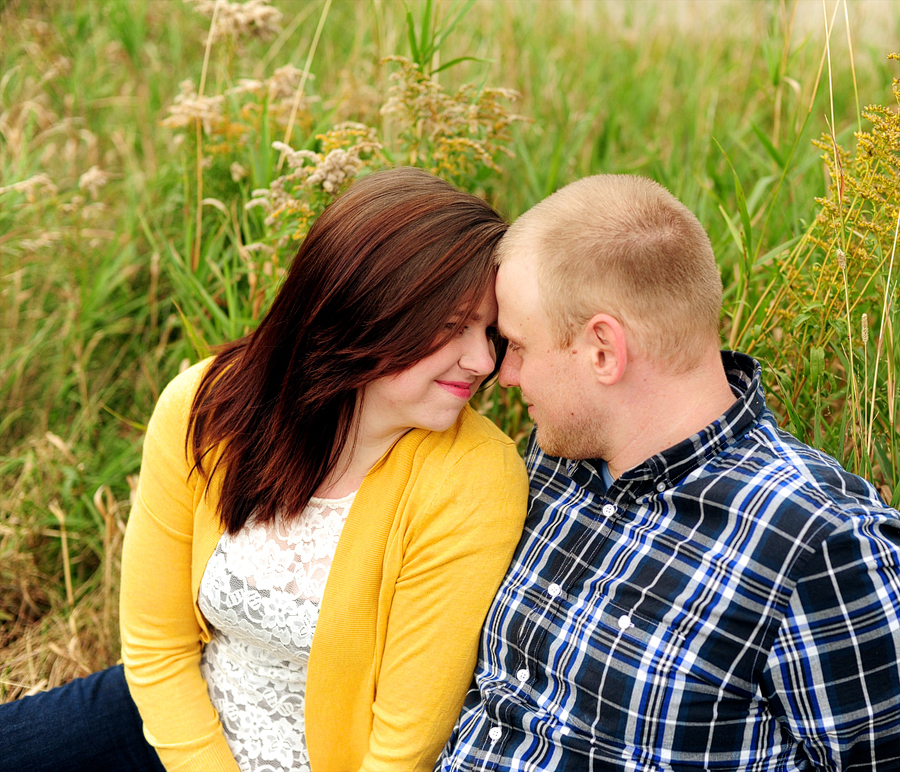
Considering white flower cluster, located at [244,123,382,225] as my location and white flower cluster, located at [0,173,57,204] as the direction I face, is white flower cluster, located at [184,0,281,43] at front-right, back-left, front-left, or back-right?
front-right

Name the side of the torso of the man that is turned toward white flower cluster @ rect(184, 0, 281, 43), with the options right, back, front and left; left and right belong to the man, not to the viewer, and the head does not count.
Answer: right

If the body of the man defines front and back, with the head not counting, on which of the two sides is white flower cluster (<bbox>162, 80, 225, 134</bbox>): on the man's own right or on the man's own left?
on the man's own right

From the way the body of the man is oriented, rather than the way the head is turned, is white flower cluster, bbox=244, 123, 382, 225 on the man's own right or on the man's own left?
on the man's own right

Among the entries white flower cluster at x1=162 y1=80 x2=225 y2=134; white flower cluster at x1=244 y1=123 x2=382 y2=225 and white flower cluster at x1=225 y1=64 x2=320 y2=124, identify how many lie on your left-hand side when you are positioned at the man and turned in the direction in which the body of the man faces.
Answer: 0

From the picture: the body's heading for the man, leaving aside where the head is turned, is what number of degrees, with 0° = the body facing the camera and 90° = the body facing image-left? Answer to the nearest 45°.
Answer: approximately 45°

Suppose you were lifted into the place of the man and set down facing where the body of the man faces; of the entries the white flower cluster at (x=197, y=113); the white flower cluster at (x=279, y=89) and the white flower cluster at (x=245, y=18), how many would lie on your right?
3

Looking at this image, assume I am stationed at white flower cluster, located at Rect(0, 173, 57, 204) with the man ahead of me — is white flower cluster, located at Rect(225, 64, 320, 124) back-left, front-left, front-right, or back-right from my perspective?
front-left

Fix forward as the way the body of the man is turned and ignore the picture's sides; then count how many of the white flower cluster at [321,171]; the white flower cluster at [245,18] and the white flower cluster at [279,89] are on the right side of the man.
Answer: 3

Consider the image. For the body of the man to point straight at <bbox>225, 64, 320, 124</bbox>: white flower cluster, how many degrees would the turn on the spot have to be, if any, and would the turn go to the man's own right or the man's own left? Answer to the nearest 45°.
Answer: approximately 90° to the man's own right

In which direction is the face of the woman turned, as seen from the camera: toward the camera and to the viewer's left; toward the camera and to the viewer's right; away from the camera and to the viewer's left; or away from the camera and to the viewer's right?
toward the camera and to the viewer's right
